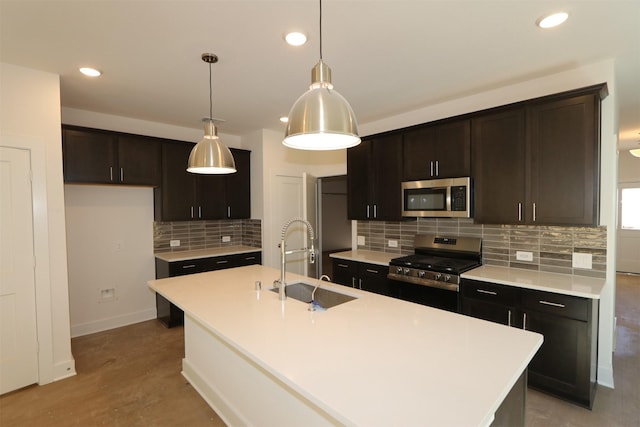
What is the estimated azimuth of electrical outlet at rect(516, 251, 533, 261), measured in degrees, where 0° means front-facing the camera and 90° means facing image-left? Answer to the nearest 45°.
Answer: approximately 0°

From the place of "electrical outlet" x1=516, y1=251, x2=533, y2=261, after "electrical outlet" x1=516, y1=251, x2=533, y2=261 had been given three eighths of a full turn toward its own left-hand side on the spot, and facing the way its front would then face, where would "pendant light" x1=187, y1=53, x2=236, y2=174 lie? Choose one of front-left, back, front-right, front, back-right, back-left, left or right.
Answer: back

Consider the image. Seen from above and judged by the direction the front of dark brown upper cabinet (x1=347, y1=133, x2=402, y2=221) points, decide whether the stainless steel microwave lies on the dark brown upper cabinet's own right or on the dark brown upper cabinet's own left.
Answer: on the dark brown upper cabinet's own left

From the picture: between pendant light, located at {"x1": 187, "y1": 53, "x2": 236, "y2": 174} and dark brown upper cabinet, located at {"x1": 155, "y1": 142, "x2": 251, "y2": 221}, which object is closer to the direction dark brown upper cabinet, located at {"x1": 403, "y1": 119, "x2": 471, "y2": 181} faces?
the pendant light

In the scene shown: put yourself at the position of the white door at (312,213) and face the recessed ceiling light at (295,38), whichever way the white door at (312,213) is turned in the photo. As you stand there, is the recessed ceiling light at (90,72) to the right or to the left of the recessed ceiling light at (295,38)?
right

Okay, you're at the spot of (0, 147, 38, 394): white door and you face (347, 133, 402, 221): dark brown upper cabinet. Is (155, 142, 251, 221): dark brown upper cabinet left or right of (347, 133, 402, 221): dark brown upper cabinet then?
left

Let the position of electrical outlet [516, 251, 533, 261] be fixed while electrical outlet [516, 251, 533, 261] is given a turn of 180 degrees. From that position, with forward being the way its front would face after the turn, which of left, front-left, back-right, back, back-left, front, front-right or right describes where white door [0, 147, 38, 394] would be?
back-left

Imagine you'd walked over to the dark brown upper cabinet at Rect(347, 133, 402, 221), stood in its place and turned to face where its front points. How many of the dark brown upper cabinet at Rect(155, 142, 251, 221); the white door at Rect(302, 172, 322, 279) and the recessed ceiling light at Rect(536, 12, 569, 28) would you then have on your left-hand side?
1

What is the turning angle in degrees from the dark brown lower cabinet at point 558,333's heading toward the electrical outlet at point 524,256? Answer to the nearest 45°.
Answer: approximately 135° to its right

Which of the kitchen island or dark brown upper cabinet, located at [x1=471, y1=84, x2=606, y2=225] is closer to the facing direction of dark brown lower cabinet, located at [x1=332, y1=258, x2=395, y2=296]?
the kitchen island

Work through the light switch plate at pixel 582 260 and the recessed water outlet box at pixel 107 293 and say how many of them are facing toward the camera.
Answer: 2

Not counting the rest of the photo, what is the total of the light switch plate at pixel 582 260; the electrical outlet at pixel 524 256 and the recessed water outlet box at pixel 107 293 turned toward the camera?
3
